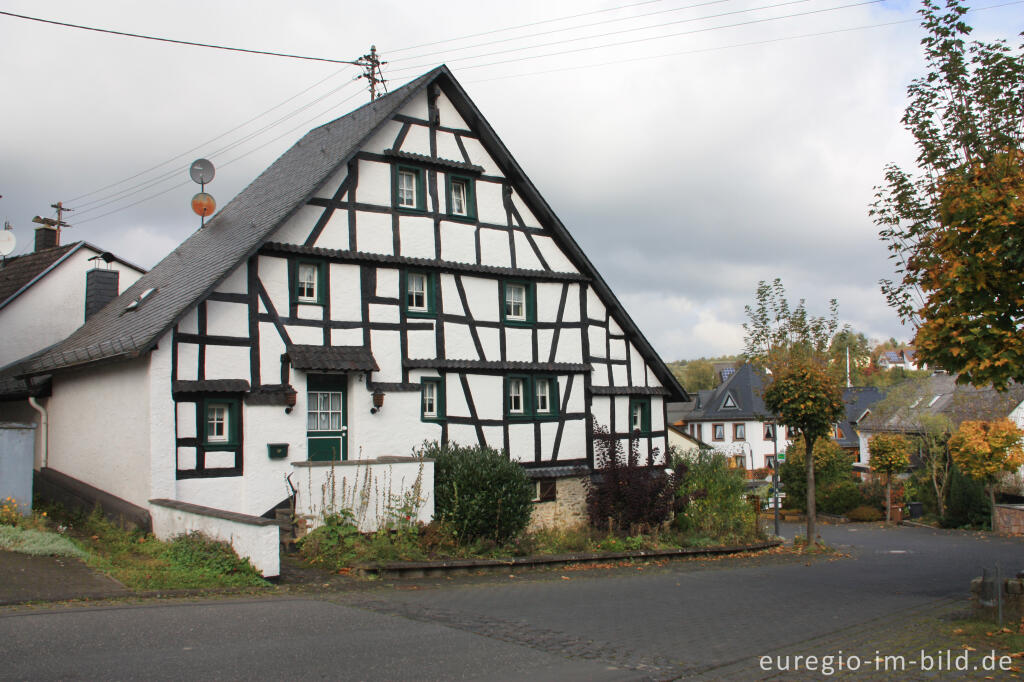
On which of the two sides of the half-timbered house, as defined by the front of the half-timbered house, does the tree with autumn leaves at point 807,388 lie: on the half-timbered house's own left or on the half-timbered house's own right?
on the half-timbered house's own left

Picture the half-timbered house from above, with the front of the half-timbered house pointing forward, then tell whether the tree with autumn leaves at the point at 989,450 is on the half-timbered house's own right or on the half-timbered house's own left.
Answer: on the half-timbered house's own left

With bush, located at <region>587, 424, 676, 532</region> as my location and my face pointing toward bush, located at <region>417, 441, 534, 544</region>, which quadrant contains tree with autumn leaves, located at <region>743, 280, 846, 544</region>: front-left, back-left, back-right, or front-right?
back-left

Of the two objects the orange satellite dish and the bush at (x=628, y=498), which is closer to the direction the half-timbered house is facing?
the bush

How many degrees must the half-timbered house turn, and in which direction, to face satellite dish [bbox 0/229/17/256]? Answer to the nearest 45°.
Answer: approximately 180°

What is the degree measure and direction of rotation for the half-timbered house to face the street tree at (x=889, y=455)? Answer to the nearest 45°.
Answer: approximately 90° to its left

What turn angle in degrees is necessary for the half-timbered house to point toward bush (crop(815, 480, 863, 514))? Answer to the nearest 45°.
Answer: approximately 90° to its left

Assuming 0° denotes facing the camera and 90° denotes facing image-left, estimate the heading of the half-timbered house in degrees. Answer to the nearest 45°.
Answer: approximately 315°

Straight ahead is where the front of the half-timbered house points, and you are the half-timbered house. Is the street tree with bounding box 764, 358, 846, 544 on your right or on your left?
on your left

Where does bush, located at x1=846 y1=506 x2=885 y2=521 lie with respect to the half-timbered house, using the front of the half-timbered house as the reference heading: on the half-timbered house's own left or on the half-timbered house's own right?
on the half-timbered house's own left
